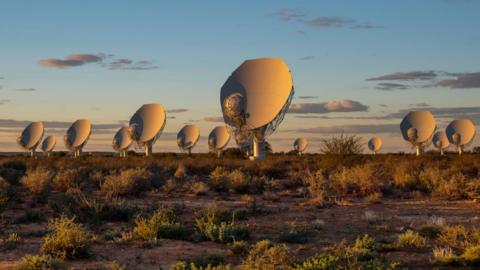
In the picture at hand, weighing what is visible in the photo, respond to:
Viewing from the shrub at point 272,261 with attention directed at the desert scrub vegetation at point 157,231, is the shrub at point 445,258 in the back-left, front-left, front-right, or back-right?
back-right

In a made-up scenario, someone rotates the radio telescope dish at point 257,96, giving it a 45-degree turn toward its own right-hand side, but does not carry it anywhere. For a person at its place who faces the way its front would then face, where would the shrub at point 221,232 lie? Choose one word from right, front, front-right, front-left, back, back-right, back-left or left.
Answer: left

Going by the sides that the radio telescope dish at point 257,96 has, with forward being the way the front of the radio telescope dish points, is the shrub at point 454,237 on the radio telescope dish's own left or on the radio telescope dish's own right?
on the radio telescope dish's own left

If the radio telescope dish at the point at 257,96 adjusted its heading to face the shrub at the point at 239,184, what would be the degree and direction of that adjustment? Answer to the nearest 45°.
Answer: approximately 45° to its left

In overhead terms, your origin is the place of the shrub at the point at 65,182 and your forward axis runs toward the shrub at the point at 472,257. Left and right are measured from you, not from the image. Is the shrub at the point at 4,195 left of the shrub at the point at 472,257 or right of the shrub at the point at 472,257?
right

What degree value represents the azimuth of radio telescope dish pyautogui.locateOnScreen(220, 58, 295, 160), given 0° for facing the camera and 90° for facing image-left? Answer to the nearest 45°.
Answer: approximately 45°

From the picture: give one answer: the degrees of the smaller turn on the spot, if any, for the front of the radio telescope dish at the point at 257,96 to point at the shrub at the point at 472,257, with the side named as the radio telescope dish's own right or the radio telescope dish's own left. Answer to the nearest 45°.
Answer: approximately 45° to the radio telescope dish's own left

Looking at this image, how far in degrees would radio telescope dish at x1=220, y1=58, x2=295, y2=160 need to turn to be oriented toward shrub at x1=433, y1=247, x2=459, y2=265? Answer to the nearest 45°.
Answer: approximately 45° to its left

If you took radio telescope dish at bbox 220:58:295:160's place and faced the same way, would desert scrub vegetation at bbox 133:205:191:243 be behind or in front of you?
in front

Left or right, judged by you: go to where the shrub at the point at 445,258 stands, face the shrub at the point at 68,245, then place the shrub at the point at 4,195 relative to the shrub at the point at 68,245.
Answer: right

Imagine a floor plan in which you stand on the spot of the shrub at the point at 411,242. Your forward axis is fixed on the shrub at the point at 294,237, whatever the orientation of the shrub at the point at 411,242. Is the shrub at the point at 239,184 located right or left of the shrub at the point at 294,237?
right
